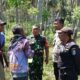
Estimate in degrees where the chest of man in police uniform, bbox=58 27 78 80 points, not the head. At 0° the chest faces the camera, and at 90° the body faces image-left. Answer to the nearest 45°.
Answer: approximately 45°

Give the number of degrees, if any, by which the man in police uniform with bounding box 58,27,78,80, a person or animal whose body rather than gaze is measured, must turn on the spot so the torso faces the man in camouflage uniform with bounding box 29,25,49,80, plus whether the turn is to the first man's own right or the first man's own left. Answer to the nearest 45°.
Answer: approximately 90° to the first man's own right
